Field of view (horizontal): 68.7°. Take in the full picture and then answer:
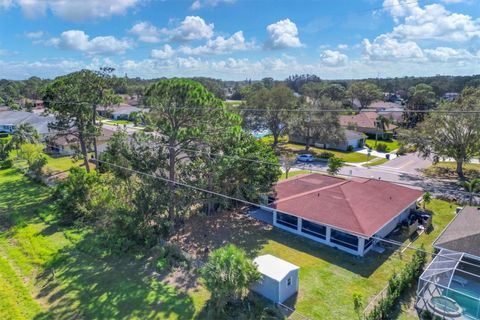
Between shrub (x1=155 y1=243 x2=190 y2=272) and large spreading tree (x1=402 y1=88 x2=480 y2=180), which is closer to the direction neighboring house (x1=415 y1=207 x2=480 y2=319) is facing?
the large spreading tree

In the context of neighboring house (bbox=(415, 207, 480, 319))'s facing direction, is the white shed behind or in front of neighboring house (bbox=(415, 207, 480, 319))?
behind

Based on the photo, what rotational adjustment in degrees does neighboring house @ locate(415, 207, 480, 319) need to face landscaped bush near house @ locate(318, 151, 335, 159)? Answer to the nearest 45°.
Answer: approximately 90° to its left

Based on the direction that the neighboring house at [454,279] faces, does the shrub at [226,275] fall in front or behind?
behind

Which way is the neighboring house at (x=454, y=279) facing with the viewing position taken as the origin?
facing away from the viewer and to the right of the viewer

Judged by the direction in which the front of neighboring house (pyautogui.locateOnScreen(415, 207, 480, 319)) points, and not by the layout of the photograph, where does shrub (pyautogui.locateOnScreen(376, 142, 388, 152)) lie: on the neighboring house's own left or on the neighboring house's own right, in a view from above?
on the neighboring house's own left

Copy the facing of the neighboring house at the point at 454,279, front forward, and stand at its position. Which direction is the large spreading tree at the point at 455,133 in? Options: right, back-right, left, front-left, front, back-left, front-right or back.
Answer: front-left
